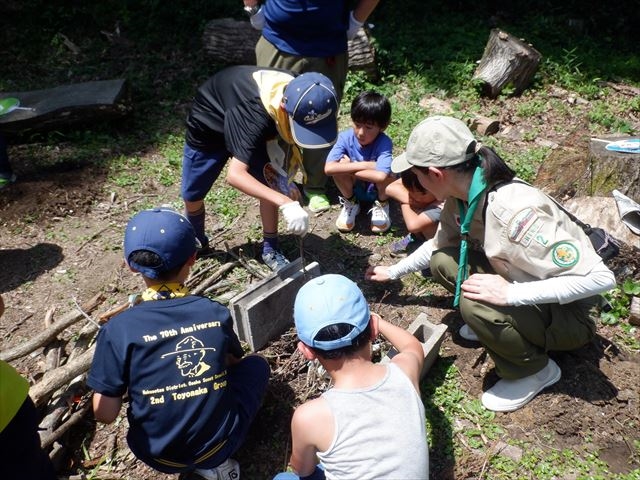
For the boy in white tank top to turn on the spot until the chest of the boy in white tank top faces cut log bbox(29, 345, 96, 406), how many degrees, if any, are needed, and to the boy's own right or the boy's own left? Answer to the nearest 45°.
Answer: approximately 90° to the boy's own left

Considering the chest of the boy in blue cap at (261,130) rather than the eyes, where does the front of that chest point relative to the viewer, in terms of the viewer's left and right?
facing the viewer and to the right of the viewer

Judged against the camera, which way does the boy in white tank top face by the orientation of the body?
away from the camera

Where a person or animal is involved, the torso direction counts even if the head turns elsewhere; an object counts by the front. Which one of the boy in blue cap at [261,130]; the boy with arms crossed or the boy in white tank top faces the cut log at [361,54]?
the boy in white tank top

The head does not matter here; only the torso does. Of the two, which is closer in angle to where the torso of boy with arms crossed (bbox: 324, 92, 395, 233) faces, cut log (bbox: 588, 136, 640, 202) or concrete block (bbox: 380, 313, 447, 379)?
the concrete block

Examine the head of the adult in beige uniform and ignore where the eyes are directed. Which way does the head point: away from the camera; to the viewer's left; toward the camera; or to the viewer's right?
to the viewer's left

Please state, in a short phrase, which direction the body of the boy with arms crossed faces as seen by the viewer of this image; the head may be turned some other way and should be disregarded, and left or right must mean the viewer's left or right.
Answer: facing the viewer

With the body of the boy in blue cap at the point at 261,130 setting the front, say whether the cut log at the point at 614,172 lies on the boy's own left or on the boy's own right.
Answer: on the boy's own left

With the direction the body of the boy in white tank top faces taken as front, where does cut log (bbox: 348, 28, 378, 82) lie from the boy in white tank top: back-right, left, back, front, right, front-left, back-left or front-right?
front

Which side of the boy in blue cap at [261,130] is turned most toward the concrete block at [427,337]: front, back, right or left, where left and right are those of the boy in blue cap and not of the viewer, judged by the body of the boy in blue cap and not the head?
front

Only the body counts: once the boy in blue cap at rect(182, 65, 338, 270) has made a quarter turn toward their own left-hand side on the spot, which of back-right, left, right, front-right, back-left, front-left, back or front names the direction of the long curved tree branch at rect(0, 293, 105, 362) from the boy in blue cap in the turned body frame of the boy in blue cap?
back

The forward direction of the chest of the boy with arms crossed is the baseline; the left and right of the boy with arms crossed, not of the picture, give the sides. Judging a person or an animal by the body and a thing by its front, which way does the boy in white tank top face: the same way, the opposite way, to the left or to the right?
the opposite way

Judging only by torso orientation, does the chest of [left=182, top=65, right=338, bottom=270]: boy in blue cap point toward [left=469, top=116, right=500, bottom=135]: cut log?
no

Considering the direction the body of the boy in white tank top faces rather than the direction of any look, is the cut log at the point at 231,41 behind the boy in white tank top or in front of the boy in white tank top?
in front

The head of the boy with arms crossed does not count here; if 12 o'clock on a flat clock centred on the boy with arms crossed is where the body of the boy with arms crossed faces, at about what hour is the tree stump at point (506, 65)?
The tree stump is roughly at 7 o'clock from the boy with arms crossed.

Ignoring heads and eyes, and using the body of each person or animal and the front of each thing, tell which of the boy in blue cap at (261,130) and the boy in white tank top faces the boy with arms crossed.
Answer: the boy in white tank top

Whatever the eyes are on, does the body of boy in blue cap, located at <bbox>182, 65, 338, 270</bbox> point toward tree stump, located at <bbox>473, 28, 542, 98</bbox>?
no

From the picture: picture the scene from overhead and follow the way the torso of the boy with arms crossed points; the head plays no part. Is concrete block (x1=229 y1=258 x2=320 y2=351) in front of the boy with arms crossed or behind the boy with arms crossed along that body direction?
in front

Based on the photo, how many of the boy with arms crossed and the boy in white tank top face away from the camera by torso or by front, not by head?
1

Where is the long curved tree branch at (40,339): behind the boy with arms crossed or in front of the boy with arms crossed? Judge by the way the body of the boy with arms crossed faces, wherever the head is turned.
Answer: in front

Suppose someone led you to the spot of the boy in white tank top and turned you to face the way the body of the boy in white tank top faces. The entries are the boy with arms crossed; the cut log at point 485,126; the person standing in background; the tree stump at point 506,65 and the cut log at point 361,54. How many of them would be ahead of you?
5
